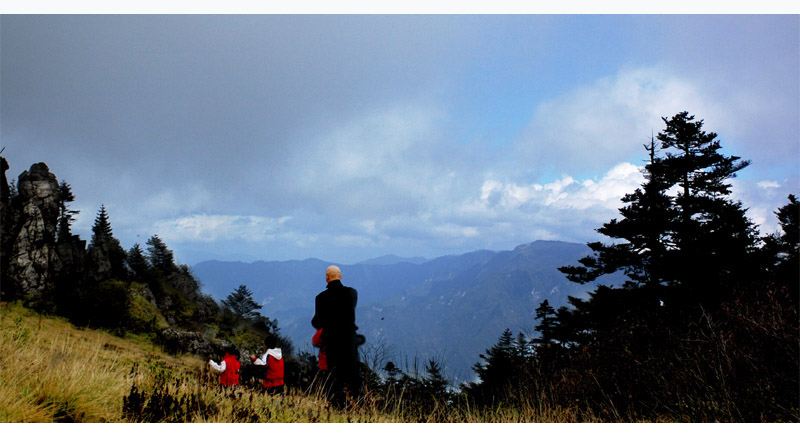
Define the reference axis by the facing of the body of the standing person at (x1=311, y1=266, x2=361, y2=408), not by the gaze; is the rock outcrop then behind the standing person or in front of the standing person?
in front

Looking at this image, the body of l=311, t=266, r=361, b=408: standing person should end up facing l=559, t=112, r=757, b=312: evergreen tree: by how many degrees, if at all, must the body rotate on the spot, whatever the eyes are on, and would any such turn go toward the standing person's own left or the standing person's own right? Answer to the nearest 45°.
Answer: approximately 45° to the standing person's own right

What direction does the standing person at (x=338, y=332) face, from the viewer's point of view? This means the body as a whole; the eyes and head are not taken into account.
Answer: away from the camera

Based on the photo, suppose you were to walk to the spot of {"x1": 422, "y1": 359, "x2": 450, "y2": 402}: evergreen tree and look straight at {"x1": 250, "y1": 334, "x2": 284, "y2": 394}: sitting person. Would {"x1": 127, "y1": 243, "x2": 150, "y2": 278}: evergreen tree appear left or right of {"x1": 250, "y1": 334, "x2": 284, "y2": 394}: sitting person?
right

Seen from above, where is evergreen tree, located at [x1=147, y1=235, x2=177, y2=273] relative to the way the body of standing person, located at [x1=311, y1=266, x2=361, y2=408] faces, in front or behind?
in front
